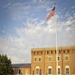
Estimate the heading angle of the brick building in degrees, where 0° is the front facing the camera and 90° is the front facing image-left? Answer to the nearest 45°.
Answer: approximately 0°

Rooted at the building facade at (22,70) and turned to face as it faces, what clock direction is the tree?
The tree is roughly at 1 o'clock from the building facade.

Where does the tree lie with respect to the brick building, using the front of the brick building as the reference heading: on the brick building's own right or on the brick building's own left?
on the brick building's own right
